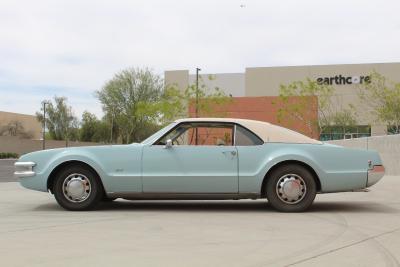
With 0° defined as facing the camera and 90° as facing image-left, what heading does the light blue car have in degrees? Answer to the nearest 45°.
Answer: approximately 90°
